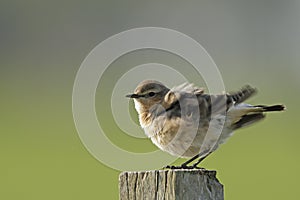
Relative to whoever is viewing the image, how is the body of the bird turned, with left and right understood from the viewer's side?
facing to the left of the viewer
